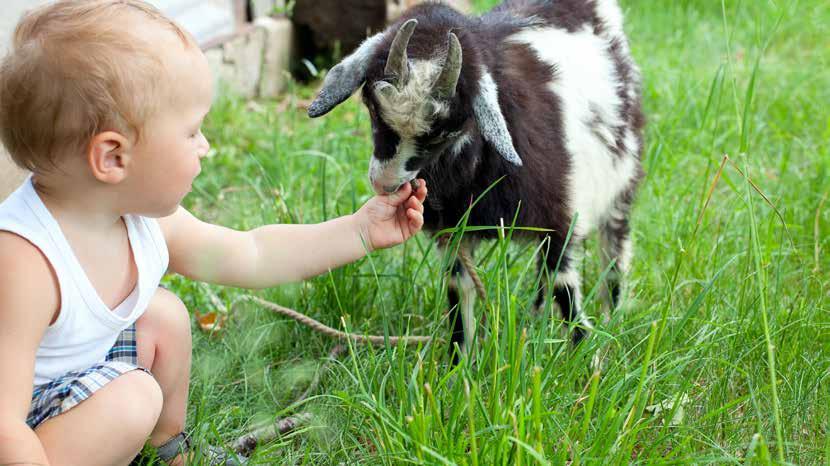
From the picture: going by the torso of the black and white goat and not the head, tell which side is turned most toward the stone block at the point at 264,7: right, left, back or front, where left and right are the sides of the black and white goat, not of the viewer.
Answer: right

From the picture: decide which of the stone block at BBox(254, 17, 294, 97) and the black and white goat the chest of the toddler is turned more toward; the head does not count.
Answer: the black and white goat

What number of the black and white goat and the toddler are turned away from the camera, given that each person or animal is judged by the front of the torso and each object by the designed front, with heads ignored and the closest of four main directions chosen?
0

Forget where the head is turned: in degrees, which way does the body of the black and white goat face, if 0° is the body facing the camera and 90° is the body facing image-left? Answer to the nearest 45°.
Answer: approximately 45°

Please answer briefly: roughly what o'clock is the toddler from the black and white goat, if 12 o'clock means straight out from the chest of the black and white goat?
The toddler is roughly at 12 o'clock from the black and white goat.

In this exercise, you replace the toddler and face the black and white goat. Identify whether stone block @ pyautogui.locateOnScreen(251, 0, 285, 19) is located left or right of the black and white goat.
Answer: left

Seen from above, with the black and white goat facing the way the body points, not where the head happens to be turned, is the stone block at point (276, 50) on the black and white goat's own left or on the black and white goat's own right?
on the black and white goat's own right

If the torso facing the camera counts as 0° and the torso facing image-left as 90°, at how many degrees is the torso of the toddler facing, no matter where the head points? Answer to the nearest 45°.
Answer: approximately 315°

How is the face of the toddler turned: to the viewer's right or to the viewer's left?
to the viewer's right

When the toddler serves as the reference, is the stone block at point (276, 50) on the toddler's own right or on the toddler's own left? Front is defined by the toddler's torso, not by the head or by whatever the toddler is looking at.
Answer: on the toddler's own left

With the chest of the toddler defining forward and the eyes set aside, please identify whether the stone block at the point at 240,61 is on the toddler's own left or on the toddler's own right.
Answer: on the toddler's own left
